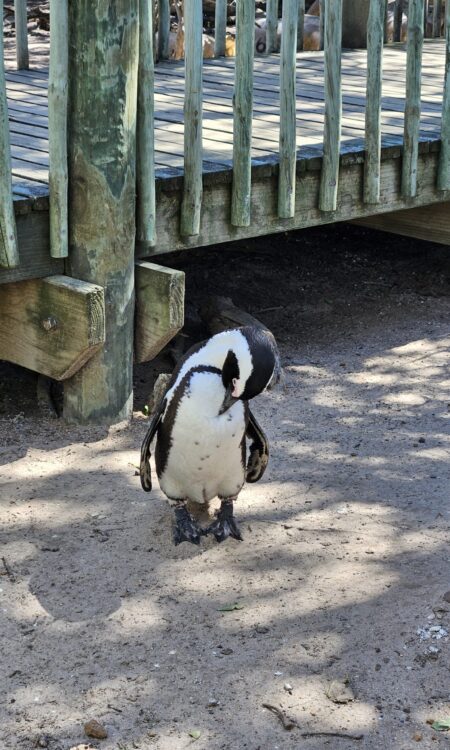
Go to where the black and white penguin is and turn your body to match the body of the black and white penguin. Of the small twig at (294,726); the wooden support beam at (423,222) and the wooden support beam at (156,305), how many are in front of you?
1

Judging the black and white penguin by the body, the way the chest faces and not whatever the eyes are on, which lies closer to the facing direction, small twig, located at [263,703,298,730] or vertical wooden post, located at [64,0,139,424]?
the small twig

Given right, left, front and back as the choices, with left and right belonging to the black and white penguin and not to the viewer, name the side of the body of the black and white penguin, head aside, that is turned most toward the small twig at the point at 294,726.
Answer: front

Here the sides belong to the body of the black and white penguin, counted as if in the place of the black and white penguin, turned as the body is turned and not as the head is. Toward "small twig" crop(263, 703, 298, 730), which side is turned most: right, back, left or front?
front

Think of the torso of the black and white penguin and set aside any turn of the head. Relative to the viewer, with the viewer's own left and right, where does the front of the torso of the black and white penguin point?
facing the viewer

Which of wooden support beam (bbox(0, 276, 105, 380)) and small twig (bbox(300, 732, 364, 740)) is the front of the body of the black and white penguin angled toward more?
the small twig

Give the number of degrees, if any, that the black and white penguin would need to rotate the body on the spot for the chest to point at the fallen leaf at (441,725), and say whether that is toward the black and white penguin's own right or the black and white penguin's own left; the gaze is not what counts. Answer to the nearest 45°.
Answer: approximately 45° to the black and white penguin's own left

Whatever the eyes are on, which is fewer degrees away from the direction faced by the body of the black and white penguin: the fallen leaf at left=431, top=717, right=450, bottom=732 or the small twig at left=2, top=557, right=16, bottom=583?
the fallen leaf

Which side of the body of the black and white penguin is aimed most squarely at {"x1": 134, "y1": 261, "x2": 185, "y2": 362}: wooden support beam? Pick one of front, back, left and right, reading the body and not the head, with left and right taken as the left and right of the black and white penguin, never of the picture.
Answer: back

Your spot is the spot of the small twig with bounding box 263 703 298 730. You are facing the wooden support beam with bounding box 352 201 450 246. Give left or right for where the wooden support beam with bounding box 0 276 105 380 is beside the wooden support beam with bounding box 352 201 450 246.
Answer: left

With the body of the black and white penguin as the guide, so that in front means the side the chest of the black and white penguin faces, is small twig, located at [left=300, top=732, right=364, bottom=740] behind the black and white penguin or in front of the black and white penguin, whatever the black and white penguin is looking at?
in front

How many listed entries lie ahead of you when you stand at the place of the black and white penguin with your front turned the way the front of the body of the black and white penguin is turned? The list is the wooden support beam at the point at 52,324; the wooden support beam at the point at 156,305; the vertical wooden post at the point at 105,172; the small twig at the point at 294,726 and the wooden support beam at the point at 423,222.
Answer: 1

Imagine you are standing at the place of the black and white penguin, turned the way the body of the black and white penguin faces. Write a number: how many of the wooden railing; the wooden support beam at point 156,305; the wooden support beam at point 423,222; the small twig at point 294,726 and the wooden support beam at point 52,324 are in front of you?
1

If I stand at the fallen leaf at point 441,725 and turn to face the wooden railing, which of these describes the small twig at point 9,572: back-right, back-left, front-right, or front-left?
front-left

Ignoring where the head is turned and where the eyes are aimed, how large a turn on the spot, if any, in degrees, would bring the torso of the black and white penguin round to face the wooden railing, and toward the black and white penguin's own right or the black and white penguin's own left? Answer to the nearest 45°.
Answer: approximately 180°

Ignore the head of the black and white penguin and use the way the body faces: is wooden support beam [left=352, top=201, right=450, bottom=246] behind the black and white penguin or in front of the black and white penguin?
behind
